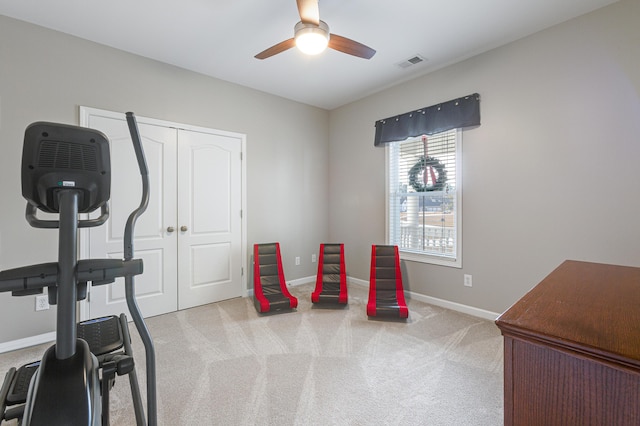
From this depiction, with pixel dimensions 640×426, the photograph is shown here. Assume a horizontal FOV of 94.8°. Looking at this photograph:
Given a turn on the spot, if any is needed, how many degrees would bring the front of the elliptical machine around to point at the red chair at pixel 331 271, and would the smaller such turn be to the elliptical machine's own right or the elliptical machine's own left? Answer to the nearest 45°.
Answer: approximately 135° to the elliptical machine's own left

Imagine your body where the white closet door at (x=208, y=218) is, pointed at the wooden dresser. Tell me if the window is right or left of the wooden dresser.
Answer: left

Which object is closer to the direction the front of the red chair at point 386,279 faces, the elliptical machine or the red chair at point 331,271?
the elliptical machine

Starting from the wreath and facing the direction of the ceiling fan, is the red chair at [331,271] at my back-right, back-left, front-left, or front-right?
front-right

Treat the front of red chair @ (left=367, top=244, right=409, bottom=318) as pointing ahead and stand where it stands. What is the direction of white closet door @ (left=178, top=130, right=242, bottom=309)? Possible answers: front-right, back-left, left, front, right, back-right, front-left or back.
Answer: right

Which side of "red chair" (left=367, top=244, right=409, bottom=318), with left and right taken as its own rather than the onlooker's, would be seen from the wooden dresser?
front

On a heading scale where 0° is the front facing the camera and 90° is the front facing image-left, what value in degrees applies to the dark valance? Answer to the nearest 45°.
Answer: approximately 45°

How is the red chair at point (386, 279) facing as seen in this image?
toward the camera

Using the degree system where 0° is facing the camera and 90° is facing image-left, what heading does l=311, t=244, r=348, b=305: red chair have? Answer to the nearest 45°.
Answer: approximately 0°

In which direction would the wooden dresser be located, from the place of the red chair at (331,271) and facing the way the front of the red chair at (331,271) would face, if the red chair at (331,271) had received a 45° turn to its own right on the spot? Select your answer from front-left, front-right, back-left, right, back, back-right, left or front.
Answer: front-left

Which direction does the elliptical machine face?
toward the camera
